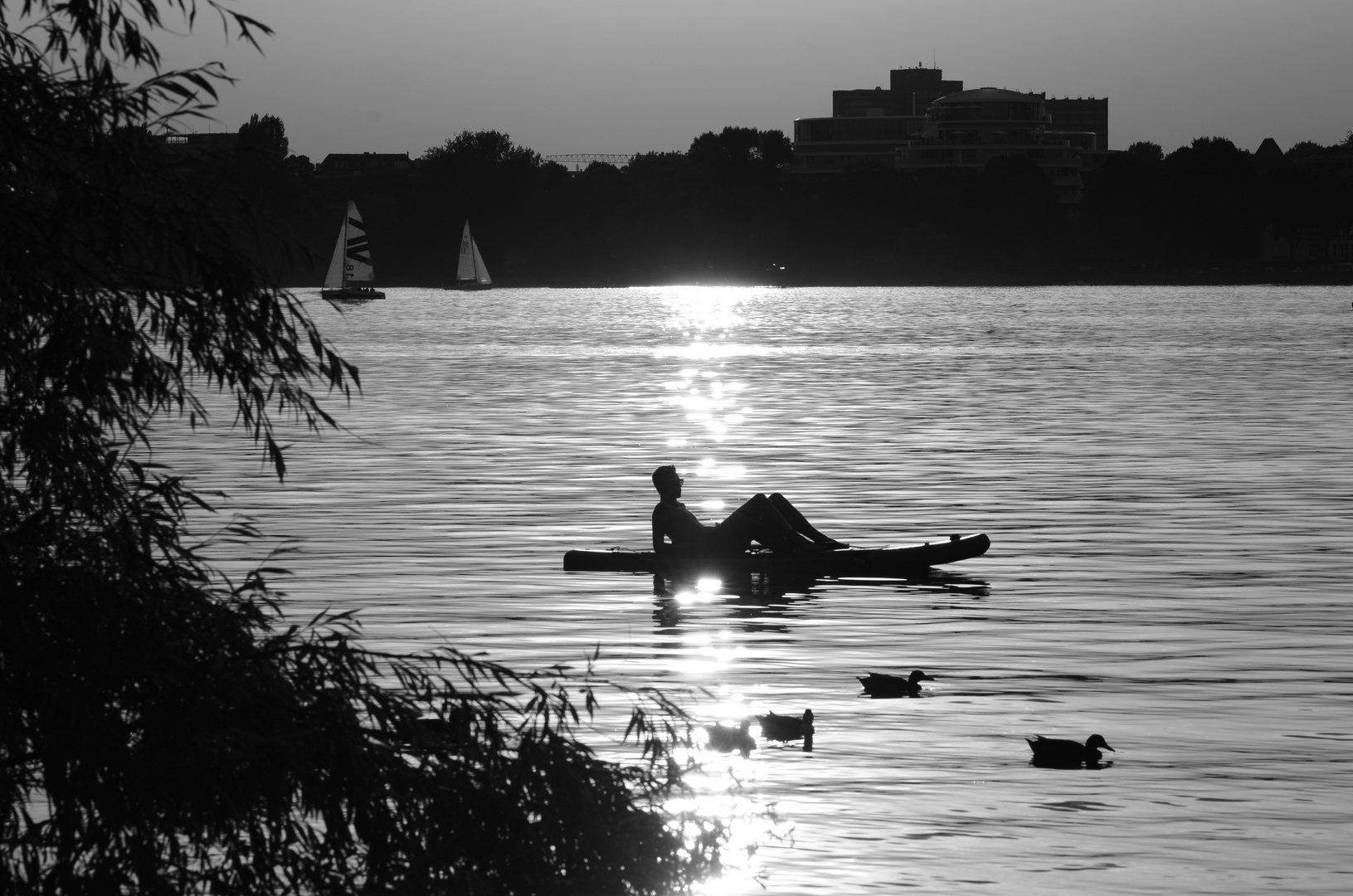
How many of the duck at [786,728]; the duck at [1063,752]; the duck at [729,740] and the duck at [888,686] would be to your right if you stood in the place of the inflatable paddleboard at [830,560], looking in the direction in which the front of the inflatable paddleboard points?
4

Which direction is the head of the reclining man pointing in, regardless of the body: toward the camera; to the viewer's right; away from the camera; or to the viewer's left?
to the viewer's right

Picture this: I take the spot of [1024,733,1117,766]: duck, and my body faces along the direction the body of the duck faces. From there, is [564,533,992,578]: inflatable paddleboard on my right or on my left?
on my left

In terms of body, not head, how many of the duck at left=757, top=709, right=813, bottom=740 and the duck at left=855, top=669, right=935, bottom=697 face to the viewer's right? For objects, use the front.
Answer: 2

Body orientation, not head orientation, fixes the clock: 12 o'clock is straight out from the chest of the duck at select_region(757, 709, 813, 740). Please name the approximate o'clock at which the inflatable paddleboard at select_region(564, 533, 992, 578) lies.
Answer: The inflatable paddleboard is roughly at 9 o'clock from the duck.

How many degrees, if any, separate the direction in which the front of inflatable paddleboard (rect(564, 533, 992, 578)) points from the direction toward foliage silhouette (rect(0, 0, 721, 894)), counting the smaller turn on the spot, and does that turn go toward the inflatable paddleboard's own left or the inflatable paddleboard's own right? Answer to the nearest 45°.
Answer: approximately 90° to the inflatable paddleboard's own right

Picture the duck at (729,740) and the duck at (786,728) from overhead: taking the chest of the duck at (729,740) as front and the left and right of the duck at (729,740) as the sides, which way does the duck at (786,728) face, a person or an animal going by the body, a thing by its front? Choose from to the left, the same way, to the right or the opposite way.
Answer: the same way

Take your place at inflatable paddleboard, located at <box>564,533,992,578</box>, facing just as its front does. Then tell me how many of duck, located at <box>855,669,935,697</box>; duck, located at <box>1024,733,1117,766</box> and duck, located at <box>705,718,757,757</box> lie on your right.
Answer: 3

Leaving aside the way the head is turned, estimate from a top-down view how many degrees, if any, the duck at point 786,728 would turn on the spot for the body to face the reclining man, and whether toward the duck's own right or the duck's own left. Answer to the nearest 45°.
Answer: approximately 90° to the duck's own left

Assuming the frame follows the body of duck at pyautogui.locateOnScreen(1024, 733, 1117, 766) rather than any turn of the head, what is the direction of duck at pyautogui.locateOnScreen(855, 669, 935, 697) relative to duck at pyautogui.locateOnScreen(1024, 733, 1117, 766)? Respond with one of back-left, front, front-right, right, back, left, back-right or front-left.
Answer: back-left

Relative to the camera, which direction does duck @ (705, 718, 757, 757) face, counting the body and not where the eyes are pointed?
to the viewer's right

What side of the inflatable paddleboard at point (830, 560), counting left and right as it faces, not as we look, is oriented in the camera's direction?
right

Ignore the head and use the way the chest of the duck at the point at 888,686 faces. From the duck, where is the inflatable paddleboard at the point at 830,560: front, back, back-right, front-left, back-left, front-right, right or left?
left

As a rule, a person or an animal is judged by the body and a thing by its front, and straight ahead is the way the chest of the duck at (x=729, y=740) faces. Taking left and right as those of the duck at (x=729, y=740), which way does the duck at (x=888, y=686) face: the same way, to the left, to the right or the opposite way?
the same way

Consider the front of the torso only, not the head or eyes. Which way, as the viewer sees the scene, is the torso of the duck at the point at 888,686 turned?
to the viewer's right

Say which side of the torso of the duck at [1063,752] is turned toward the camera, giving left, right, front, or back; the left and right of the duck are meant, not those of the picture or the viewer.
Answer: right

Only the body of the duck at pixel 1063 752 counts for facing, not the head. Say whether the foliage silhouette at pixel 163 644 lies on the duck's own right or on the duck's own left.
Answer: on the duck's own right
